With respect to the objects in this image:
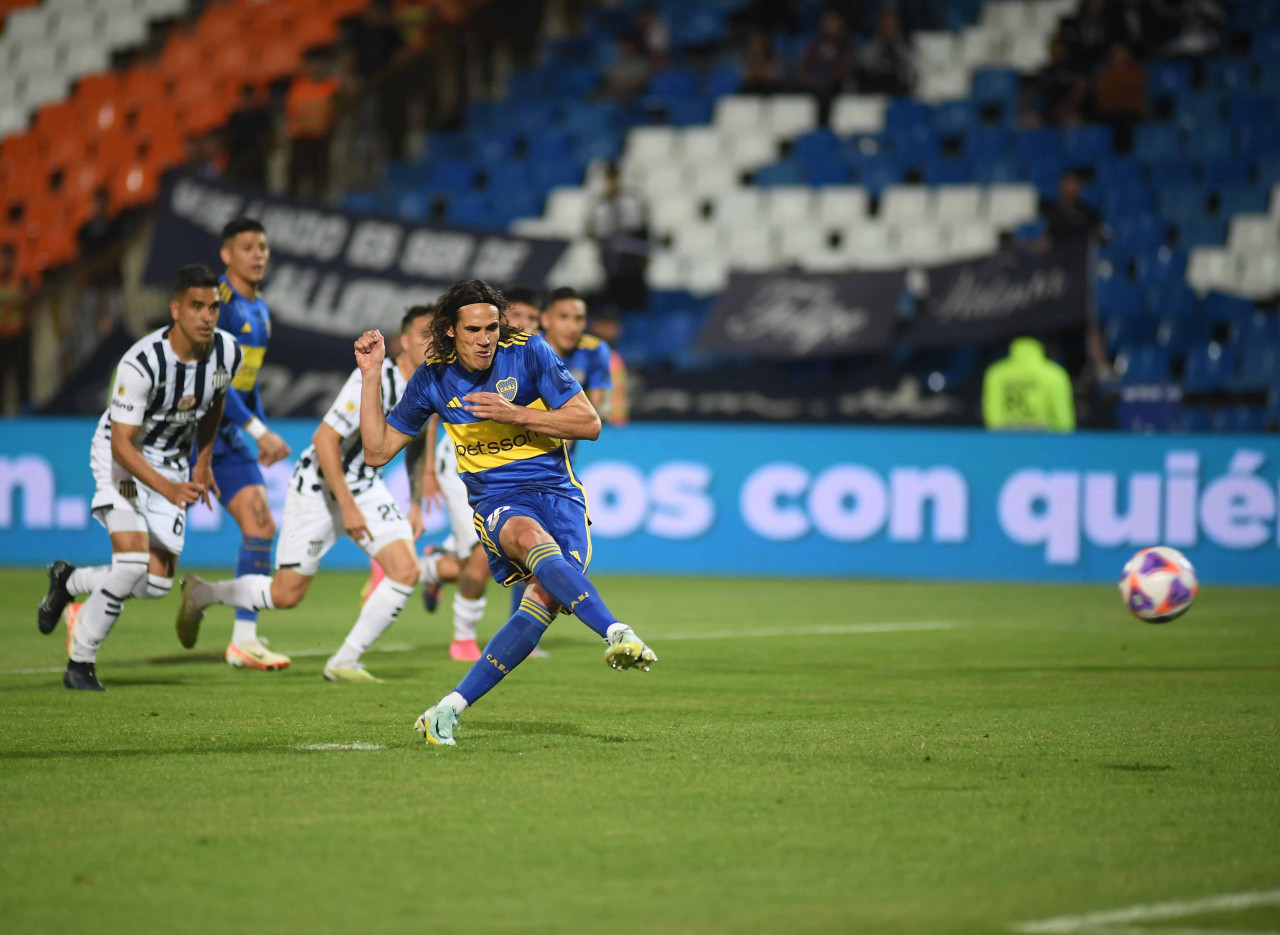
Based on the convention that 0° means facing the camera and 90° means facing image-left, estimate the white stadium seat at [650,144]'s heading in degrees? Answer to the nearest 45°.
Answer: approximately 0°

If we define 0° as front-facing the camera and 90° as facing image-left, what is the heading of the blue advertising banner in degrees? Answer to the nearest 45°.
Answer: approximately 0°

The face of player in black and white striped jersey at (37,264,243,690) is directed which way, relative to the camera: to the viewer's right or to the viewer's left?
to the viewer's right

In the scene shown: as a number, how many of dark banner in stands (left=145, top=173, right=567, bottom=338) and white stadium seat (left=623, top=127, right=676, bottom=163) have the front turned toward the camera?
2

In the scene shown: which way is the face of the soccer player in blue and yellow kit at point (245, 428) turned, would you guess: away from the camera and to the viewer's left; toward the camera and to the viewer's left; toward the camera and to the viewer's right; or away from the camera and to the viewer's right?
toward the camera and to the viewer's right

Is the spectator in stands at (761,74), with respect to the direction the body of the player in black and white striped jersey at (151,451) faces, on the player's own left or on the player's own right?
on the player's own left
